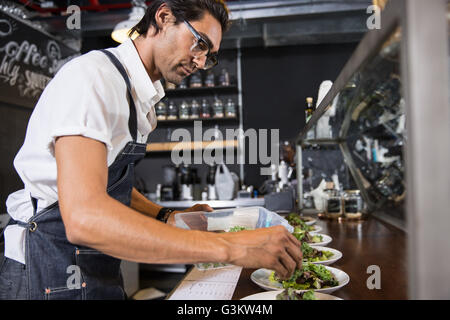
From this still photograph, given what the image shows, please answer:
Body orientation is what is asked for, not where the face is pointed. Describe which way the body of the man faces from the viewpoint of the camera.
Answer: to the viewer's right

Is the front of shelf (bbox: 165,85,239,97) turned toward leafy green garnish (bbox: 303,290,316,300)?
yes

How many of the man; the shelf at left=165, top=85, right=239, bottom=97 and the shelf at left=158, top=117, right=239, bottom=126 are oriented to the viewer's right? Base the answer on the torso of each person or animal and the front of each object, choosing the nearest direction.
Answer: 1

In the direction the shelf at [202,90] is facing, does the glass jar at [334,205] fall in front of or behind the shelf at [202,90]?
in front

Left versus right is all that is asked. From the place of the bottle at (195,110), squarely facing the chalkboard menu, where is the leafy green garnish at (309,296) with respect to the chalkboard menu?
left

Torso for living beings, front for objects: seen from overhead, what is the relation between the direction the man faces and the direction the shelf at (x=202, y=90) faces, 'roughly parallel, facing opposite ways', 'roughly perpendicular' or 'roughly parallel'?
roughly perpendicular

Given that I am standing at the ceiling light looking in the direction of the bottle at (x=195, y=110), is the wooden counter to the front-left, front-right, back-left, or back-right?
back-right

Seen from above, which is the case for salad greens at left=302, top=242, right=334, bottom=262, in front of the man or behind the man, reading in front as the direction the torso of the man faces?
in front

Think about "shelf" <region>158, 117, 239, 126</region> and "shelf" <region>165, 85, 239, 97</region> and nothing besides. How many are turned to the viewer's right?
0

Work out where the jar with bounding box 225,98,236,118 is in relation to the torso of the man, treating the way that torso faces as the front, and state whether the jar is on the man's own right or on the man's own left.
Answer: on the man's own left

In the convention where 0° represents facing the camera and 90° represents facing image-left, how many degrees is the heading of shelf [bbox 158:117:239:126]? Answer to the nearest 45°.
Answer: approximately 0°

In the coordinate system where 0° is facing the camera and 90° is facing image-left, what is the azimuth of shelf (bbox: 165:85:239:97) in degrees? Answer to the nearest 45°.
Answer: approximately 0°
